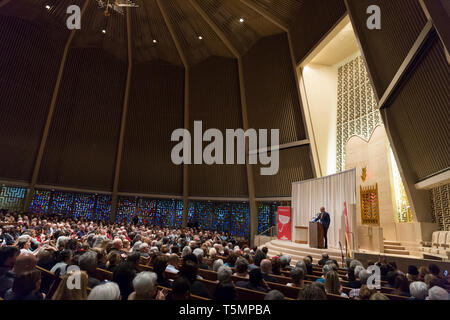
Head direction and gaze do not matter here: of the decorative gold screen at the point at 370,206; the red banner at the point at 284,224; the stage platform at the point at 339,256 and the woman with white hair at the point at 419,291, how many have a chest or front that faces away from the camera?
1

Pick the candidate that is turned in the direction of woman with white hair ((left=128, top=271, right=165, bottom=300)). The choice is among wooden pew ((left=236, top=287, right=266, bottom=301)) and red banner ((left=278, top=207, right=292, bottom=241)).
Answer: the red banner

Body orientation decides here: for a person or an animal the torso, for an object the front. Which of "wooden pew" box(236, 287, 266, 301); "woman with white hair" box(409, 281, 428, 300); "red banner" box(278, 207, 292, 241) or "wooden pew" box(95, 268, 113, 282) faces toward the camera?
the red banner

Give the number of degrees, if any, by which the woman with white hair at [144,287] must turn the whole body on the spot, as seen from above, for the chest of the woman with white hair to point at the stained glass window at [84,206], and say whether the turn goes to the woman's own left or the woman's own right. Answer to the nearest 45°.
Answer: approximately 45° to the woman's own left

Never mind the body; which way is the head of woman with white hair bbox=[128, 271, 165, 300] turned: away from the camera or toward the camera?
away from the camera

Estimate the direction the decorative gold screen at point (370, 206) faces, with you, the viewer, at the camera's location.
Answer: facing the viewer and to the left of the viewer

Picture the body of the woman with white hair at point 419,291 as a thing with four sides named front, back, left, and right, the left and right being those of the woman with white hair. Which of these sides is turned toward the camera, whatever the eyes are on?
back

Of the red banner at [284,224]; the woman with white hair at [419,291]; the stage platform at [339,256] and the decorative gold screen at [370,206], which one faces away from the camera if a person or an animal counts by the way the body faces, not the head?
the woman with white hair

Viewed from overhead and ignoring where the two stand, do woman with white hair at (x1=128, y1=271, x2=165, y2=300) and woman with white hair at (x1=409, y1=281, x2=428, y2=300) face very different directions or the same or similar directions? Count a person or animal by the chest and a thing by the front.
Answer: same or similar directions

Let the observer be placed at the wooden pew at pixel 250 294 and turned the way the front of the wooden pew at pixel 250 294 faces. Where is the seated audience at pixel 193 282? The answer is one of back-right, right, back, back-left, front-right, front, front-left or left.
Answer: back-left

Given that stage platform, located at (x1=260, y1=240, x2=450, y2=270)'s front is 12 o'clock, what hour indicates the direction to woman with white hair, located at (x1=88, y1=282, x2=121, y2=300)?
The woman with white hair is roughly at 11 o'clock from the stage platform.

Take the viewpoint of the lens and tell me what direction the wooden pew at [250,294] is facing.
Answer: facing away from the viewer and to the right of the viewer

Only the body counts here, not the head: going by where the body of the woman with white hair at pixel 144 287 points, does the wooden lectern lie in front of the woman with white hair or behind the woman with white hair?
in front

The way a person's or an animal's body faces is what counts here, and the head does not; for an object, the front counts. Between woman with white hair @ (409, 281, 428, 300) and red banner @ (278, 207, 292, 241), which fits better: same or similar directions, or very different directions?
very different directions

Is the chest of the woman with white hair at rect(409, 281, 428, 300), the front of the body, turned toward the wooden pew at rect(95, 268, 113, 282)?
no

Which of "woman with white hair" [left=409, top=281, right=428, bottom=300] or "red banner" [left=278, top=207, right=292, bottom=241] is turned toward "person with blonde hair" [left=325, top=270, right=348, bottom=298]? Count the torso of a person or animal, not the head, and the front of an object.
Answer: the red banner
